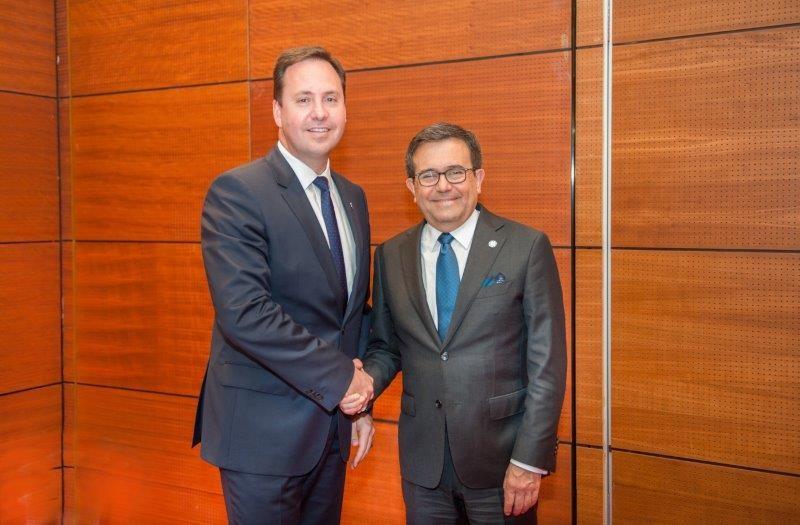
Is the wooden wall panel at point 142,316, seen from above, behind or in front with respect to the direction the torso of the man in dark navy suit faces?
behind

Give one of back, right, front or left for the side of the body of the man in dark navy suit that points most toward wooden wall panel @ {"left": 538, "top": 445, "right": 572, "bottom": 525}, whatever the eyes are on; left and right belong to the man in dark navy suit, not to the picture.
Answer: left

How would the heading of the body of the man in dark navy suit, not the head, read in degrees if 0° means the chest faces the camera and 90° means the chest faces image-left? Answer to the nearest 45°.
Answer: approximately 315°

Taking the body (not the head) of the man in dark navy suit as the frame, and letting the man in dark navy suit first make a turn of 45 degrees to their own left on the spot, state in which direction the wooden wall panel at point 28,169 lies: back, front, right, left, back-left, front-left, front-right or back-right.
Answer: back-left

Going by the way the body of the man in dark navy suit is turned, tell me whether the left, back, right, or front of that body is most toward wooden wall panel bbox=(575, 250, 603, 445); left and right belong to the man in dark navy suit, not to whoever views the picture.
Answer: left

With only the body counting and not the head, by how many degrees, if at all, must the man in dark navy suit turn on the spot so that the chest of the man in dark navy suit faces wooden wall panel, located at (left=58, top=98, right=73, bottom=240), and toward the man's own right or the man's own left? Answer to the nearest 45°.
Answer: approximately 180°

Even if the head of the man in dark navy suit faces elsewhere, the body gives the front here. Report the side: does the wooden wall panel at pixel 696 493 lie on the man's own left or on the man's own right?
on the man's own left

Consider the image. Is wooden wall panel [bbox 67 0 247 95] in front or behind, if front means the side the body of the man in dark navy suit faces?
behind

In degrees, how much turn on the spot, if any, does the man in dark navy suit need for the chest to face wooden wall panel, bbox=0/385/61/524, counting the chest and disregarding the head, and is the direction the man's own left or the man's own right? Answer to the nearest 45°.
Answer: approximately 180°
